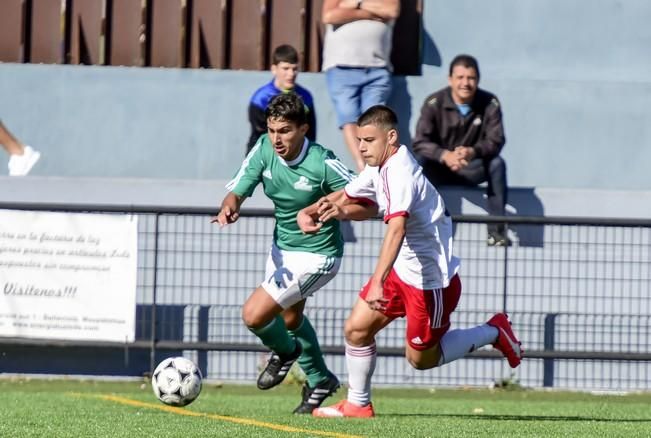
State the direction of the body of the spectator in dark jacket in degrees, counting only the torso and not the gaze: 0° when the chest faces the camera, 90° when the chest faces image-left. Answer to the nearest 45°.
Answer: approximately 0°

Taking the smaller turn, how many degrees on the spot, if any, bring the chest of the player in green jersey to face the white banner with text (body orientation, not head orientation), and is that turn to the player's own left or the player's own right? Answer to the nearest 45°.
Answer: approximately 90° to the player's own right

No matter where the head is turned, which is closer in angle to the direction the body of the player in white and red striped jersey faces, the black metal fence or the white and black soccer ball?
the white and black soccer ball

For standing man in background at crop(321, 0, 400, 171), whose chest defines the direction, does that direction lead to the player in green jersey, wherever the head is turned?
yes

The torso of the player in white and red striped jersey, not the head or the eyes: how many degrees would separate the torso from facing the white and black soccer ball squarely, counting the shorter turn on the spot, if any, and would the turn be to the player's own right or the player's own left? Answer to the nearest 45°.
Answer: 0° — they already face it

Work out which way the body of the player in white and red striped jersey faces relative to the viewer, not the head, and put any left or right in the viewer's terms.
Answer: facing to the left of the viewer

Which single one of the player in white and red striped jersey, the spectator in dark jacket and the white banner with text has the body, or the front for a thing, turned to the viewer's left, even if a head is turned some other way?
the player in white and red striped jersey
